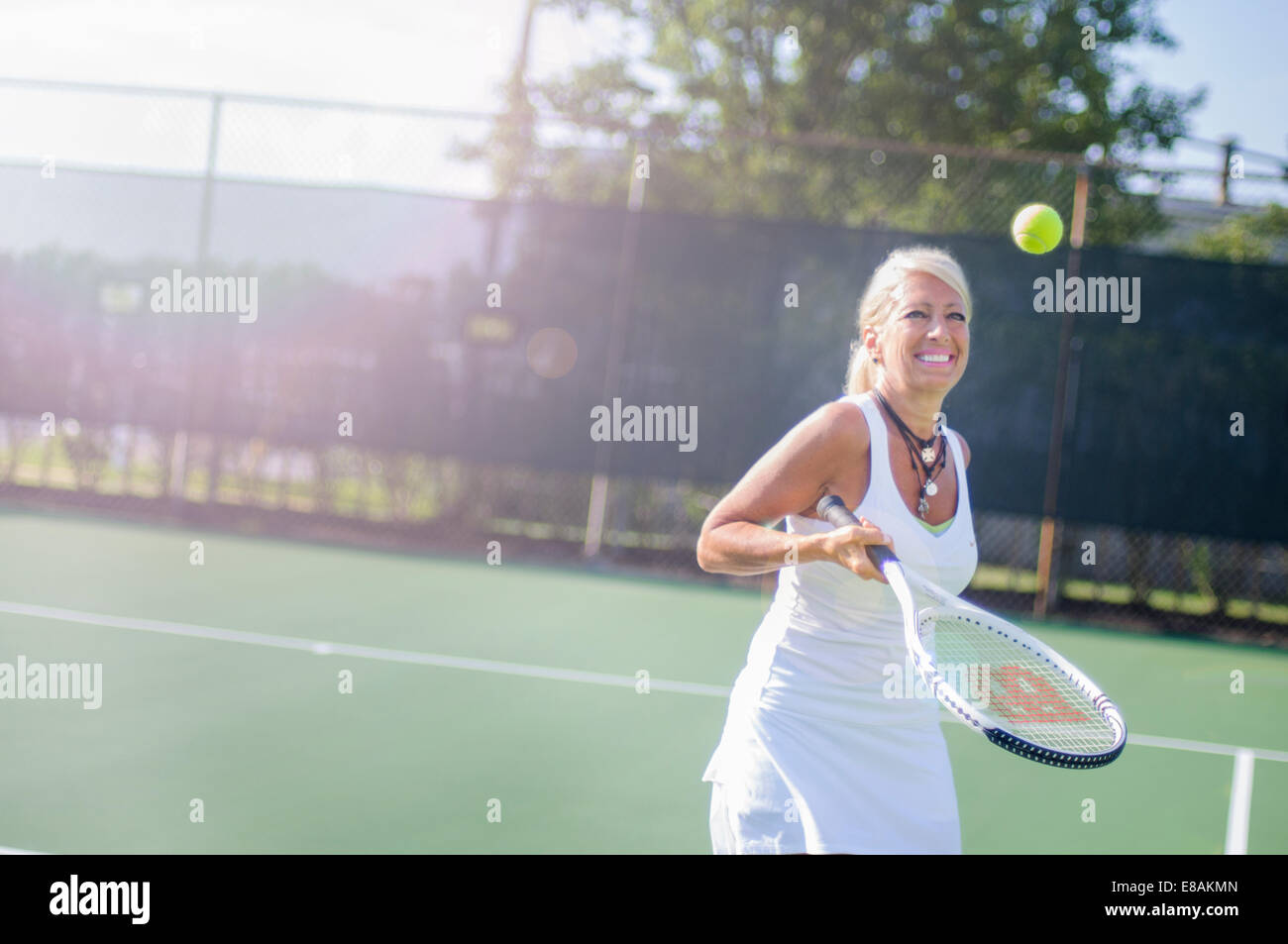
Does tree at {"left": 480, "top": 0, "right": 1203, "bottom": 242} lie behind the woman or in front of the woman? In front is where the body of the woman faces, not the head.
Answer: behind

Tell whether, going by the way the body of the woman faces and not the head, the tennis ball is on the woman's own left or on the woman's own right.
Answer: on the woman's own left

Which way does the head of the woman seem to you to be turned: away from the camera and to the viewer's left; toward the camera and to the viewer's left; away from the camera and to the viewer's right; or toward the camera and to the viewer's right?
toward the camera and to the viewer's right

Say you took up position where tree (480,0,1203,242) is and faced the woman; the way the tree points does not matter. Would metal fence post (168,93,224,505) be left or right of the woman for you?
right

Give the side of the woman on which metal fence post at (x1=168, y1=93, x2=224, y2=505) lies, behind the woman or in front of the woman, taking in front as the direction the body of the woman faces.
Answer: behind
